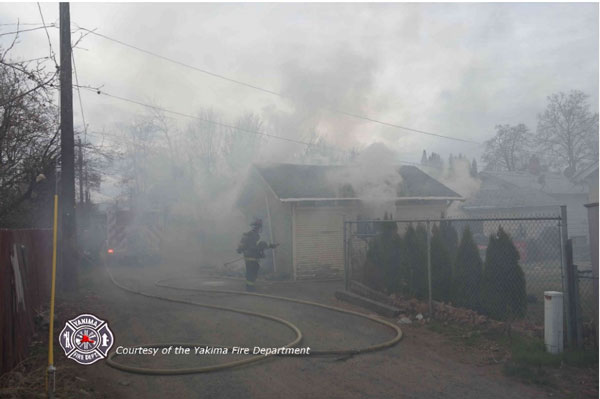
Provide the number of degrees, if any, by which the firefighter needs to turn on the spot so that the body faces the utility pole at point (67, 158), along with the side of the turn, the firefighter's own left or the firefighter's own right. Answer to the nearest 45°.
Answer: approximately 180°

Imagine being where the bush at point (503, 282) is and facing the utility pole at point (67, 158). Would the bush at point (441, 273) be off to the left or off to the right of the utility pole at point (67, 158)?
right

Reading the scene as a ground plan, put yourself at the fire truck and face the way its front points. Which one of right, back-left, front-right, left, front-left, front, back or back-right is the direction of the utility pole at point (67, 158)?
back

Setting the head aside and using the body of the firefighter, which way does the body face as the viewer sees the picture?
to the viewer's right

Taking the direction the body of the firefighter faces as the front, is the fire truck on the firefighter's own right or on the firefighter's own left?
on the firefighter's own left

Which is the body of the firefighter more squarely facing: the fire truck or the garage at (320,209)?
the garage

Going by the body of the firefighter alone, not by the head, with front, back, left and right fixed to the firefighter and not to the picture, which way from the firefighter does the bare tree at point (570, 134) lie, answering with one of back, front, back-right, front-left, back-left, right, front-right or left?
front-left
